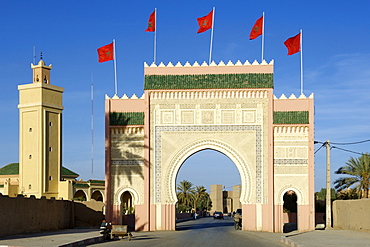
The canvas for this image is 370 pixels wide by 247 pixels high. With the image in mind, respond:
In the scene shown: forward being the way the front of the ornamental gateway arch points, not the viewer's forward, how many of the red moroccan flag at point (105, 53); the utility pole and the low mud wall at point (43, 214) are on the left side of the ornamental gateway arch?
1

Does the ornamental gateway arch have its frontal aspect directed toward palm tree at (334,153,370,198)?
no

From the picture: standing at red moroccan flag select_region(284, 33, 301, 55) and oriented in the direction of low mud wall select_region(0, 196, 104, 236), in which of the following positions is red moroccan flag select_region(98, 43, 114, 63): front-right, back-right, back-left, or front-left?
front-right

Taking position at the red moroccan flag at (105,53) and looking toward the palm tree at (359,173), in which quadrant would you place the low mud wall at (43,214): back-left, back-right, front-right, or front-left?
back-right

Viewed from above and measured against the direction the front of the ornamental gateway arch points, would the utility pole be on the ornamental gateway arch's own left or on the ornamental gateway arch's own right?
on the ornamental gateway arch's own left

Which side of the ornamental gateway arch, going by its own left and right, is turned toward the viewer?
front

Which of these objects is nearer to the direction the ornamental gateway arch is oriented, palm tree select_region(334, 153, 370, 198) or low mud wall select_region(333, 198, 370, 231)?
the low mud wall
